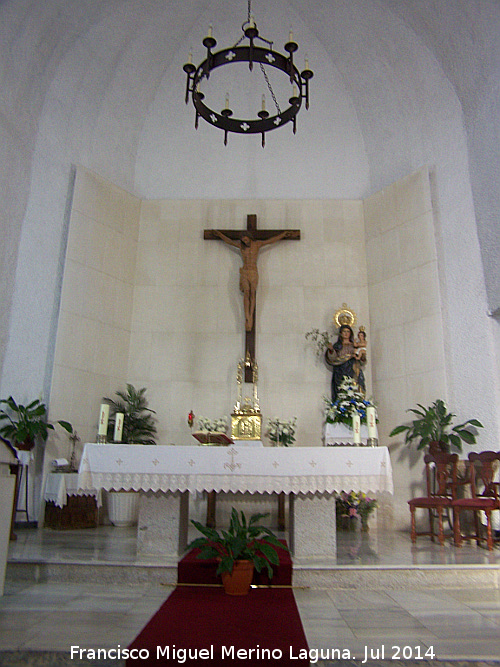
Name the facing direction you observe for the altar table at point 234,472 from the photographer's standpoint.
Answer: facing the viewer

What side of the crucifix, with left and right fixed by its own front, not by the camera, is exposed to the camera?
front

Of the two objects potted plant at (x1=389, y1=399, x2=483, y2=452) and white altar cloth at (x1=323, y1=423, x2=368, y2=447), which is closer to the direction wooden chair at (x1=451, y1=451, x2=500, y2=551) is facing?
the white altar cloth

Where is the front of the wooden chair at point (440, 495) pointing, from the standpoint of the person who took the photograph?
facing the viewer and to the left of the viewer

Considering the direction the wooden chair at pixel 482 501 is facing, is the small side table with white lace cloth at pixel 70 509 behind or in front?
in front

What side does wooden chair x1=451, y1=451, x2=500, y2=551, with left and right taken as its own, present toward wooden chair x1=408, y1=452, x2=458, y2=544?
right
